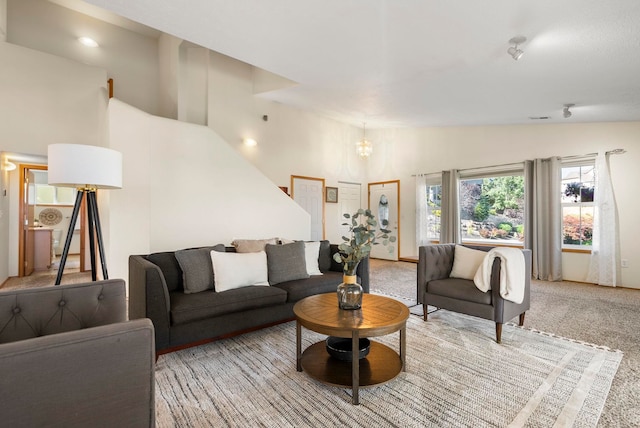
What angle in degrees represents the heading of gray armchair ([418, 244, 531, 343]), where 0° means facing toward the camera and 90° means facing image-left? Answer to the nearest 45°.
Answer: approximately 45°

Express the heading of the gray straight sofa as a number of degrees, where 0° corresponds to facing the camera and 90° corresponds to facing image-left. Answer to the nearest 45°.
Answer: approximately 315°

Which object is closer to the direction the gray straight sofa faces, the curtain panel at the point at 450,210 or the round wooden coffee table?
the round wooden coffee table

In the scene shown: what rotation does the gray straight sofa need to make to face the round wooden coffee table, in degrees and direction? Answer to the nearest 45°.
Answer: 0° — it already faces it

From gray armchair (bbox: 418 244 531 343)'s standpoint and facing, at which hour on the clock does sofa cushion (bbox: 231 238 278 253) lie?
The sofa cushion is roughly at 1 o'clock from the gray armchair.

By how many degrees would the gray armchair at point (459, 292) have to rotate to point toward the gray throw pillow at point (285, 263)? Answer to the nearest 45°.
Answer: approximately 45° to its right

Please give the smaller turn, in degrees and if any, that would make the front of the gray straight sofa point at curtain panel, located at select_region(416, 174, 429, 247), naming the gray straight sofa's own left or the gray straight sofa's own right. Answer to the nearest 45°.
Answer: approximately 90° to the gray straight sofa's own left

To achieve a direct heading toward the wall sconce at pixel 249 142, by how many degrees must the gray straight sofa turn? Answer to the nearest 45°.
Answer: approximately 135° to its left

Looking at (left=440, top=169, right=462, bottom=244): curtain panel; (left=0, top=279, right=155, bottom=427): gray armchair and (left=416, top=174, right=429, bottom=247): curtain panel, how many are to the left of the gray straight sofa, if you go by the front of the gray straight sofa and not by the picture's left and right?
2
